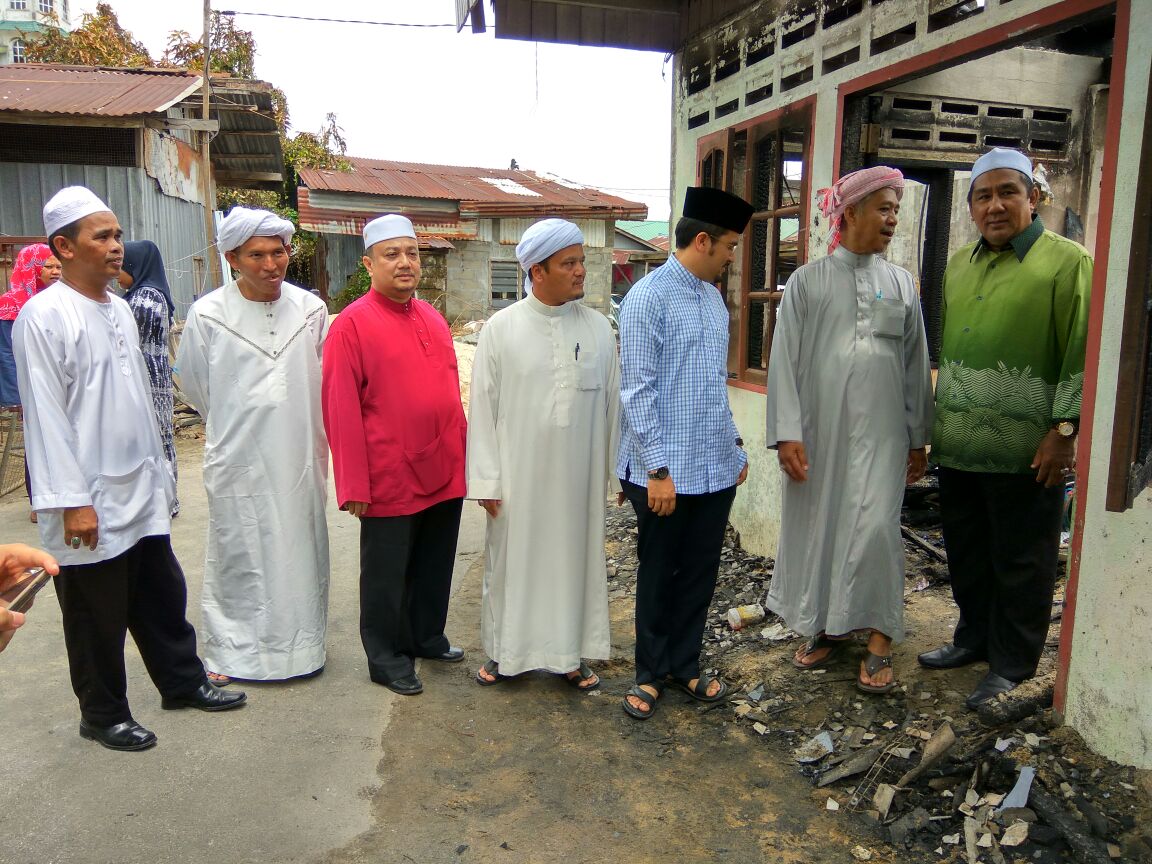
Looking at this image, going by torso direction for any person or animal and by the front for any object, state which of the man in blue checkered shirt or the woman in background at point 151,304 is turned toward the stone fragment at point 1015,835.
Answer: the man in blue checkered shirt

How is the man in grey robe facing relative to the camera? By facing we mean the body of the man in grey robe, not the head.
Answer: toward the camera

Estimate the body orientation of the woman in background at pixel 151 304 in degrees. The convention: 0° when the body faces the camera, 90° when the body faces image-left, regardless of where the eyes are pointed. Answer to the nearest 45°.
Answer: approximately 90°

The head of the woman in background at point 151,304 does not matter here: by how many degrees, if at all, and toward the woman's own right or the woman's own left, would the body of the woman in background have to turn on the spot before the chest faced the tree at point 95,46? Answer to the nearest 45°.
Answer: approximately 90° to the woman's own right

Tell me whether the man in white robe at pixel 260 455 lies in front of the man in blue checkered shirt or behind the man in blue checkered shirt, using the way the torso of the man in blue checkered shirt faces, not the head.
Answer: behind

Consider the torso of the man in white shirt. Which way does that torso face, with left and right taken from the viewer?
facing the viewer and to the right of the viewer

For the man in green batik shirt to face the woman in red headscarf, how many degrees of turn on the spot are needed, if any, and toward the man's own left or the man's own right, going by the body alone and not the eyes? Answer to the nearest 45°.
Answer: approximately 45° to the man's own right

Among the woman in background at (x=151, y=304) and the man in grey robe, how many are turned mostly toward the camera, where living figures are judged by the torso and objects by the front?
1

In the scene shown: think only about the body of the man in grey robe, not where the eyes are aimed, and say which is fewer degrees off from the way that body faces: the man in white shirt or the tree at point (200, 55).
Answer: the man in white shirt

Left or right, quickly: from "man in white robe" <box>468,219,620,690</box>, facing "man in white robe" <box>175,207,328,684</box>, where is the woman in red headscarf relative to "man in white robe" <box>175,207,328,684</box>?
right

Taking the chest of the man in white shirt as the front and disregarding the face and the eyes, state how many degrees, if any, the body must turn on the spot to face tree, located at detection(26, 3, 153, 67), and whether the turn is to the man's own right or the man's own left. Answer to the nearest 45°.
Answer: approximately 135° to the man's own left

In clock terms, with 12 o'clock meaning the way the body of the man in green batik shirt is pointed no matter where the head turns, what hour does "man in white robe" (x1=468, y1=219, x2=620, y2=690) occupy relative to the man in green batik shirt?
The man in white robe is roughly at 1 o'clock from the man in green batik shirt.

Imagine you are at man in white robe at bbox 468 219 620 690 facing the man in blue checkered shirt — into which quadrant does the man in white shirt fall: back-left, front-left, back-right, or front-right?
back-right

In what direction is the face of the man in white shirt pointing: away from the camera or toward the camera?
toward the camera

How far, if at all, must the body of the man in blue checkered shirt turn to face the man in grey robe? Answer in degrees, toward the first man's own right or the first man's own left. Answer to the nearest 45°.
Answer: approximately 45° to the first man's own left
